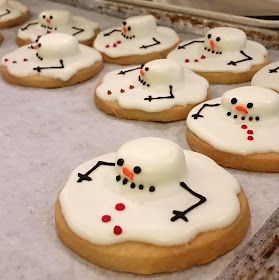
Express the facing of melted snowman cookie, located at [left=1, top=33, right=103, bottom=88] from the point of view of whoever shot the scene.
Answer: facing to the left of the viewer

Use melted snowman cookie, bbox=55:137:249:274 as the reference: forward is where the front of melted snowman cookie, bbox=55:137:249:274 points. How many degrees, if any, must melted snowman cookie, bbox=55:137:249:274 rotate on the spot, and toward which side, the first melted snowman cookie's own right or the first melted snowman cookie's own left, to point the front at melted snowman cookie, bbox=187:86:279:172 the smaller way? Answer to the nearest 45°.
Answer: approximately 180°

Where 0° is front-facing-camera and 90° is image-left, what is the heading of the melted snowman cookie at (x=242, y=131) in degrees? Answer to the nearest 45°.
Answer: approximately 0°

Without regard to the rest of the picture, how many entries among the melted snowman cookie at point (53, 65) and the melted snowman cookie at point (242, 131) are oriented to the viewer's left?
1

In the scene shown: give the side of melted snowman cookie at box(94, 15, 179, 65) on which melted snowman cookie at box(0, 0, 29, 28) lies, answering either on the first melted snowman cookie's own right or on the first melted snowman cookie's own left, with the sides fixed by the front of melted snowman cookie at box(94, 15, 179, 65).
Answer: on the first melted snowman cookie's own right

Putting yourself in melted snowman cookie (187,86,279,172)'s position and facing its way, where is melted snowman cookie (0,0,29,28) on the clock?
melted snowman cookie (0,0,29,28) is roughly at 4 o'clock from melted snowman cookie (187,86,279,172).

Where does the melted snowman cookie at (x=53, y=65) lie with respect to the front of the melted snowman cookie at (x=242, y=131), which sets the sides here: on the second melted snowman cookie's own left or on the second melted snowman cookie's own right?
on the second melted snowman cookie's own right

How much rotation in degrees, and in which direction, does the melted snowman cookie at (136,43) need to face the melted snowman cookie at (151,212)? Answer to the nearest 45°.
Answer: approximately 45° to its left

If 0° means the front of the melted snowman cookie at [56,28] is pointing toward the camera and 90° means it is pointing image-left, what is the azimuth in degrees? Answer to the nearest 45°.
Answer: approximately 45°

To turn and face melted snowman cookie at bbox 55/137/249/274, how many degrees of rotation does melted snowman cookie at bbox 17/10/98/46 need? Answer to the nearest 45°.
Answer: approximately 45° to its left
